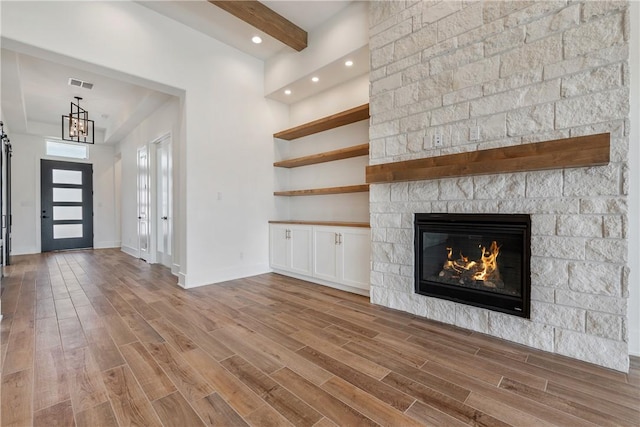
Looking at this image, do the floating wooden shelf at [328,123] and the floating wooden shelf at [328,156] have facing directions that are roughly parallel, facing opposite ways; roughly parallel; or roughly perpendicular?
roughly parallel

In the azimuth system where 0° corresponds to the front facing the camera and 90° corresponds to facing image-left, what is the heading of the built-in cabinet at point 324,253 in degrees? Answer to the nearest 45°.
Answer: approximately 45°

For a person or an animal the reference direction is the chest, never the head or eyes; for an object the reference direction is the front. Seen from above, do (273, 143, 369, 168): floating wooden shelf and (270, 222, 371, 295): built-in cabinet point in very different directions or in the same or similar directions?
same or similar directions

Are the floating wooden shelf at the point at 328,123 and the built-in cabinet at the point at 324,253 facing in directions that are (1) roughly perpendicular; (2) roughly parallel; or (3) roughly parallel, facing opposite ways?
roughly parallel

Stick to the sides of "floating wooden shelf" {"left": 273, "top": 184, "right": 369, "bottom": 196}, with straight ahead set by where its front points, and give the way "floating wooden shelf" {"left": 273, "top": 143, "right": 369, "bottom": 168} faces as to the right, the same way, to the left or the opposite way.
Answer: the same way

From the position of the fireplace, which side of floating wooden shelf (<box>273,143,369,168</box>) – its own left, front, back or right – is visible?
left

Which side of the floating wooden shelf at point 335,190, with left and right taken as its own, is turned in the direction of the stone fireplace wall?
left

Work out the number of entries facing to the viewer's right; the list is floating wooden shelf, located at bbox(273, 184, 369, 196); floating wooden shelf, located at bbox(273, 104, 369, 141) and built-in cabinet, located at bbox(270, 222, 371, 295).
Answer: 0

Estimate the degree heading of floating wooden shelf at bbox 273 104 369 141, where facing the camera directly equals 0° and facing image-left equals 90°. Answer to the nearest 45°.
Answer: approximately 45°

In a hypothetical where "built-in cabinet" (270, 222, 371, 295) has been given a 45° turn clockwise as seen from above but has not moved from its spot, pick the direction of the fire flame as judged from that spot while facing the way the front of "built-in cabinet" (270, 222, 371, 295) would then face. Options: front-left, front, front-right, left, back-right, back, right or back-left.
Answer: back-left

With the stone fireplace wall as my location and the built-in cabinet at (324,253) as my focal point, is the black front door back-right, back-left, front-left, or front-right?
front-left

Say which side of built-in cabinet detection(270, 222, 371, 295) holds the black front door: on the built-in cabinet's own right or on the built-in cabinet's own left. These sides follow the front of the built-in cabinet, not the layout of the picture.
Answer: on the built-in cabinet's own right

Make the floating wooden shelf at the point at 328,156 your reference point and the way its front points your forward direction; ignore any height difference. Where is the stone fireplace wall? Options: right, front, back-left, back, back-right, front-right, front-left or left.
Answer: left

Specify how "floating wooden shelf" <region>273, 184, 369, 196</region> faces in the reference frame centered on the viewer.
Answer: facing the viewer and to the left of the viewer

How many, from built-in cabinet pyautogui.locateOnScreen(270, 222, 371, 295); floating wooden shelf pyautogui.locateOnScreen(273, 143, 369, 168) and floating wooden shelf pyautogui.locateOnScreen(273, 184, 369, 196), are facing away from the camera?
0

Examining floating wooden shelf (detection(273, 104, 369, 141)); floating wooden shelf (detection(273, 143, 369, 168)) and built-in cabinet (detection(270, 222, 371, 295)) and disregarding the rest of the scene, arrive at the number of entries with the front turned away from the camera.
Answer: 0
